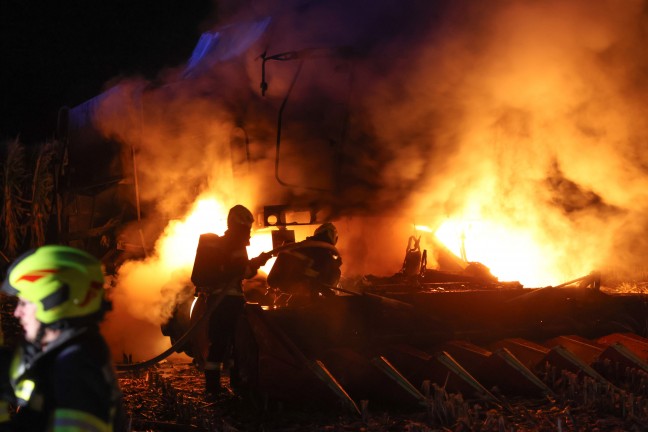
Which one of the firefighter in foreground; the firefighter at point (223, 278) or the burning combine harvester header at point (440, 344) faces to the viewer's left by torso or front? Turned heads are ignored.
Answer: the firefighter in foreground

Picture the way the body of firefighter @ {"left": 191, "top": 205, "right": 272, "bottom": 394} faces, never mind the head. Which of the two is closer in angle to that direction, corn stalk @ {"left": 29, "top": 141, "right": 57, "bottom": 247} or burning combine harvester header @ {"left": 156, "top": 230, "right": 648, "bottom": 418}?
the burning combine harvester header

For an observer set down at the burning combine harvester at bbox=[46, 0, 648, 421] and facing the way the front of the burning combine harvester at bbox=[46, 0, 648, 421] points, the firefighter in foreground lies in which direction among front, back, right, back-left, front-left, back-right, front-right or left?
front-right

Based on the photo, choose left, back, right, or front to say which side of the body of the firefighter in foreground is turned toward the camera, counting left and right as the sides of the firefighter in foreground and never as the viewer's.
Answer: left

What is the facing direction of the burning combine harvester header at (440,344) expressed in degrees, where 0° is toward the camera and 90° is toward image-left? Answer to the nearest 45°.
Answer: approximately 315°

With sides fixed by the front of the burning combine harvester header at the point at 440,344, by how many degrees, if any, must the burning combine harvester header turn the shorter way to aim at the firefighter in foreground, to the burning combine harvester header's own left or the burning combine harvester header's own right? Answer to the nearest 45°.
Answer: approximately 45° to the burning combine harvester header's own right

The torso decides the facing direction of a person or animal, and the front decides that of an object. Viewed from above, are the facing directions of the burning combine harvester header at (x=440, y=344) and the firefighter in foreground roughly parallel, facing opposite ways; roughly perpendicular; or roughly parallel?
roughly perpendicular

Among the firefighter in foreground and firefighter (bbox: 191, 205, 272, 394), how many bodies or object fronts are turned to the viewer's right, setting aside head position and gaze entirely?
1
